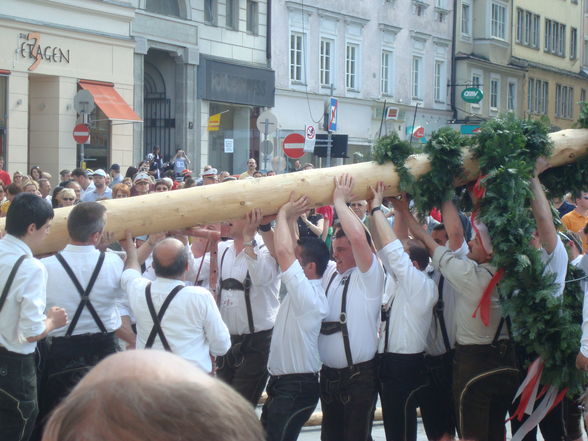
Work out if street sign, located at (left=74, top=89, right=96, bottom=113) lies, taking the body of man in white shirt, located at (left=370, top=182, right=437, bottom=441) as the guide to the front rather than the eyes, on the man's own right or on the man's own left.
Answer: on the man's own right

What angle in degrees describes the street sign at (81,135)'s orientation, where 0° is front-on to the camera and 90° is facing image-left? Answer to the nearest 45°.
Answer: approximately 0°

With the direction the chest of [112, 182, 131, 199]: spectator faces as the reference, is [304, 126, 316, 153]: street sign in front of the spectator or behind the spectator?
behind

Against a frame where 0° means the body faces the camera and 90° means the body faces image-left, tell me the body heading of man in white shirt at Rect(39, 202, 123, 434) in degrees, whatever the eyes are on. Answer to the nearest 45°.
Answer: approximately 180°

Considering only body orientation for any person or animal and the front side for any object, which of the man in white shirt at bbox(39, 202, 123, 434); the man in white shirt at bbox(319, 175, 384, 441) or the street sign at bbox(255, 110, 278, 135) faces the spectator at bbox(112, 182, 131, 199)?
the man in white shirt at bbox(39, 202, 123, 434)

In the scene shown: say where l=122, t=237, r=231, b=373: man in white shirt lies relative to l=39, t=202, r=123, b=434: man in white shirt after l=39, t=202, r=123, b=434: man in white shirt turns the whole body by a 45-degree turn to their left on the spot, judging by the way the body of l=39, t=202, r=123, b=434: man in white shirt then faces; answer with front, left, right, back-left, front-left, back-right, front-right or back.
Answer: back

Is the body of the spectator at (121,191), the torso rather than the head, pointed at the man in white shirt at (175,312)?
yes

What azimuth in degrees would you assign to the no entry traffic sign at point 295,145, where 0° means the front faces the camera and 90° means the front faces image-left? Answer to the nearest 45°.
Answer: approximately 0°

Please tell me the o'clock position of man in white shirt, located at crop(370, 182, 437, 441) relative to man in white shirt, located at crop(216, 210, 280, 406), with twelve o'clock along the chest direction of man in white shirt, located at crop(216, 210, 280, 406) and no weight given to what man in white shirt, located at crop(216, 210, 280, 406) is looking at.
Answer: man in white shirt, located at crop(370, 182, 437, 441) is roughly at 9 o'clock from man in white shirt, located at crop(216, 210, 280, 406).

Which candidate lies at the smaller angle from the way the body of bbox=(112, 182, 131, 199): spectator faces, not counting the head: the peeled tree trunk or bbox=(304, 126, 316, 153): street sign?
the peeled tree trunk

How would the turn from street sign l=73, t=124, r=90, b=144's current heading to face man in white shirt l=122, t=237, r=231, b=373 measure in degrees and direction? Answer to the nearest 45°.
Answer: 0° — it already faces them

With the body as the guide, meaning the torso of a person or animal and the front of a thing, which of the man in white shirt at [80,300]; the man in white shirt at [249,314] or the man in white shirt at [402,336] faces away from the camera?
the man in white shirt at [80,300]

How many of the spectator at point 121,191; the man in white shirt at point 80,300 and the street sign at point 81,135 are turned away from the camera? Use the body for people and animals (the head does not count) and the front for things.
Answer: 1

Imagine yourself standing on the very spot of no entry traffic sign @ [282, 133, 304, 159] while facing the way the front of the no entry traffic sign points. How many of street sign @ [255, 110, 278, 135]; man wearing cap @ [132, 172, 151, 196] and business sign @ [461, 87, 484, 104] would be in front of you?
1

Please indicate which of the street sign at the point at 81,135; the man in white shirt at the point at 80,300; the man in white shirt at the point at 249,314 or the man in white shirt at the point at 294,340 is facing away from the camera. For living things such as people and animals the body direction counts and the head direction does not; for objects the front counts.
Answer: the man in white shirt at the point at 80,300
